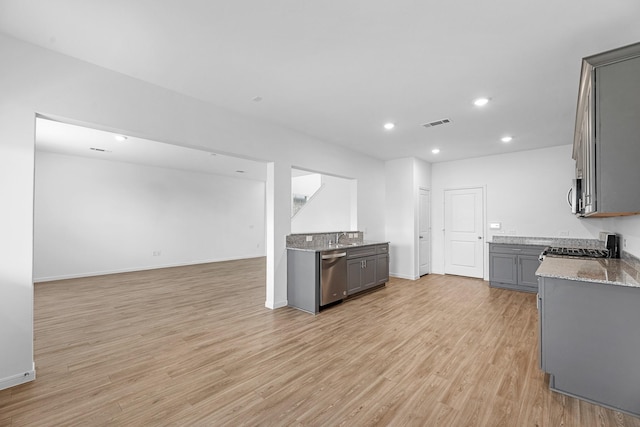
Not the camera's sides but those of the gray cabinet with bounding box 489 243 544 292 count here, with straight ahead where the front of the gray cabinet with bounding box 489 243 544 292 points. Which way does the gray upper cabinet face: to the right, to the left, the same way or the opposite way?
to the right

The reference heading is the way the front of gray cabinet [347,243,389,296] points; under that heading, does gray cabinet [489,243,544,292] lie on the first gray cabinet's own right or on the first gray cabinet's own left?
on the first gray cabinet's own left

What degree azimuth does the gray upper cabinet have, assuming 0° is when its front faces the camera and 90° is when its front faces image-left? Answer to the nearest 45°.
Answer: approximately 90°

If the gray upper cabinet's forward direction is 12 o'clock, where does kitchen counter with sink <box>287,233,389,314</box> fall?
The kitchen counter with sink is roughly at 12 o'clock from the gray upper cabinet.

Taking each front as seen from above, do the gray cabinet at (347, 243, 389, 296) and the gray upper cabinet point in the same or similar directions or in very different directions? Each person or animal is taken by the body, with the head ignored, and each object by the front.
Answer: very different directions

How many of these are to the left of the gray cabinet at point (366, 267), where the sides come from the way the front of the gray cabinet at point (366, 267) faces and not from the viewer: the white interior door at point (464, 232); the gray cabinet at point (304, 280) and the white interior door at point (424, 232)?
2

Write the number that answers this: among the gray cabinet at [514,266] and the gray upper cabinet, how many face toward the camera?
1

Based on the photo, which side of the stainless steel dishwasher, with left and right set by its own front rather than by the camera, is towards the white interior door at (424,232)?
left
